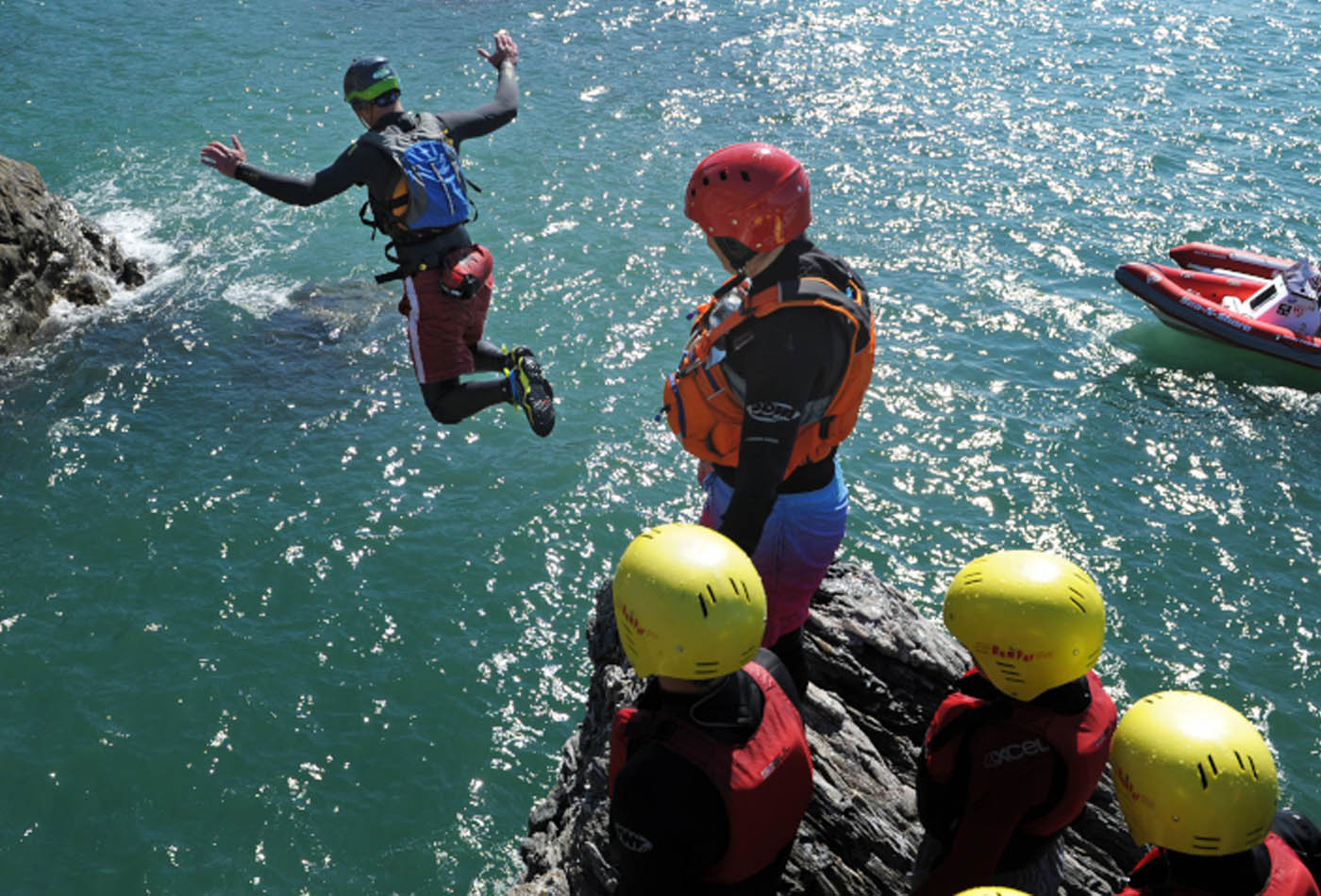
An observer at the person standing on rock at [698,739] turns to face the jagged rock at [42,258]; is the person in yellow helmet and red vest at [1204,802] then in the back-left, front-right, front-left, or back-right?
back-right

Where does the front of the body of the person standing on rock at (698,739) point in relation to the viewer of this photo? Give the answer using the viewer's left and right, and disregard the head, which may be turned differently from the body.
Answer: facing away from the viewer and to the left of the viewer

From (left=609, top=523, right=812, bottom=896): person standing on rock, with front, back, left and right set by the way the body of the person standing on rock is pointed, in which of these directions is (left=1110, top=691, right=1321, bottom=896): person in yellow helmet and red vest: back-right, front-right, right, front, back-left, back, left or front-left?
back-right

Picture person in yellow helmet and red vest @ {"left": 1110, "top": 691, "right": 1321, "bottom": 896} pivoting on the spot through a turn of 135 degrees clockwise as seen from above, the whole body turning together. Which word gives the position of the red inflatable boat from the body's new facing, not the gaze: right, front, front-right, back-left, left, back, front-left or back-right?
left

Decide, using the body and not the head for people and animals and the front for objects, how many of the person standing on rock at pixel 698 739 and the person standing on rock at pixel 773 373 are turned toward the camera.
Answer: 0

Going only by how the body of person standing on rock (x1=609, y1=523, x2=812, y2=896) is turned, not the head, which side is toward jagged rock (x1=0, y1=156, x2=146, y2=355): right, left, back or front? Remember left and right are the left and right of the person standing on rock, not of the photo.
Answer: front

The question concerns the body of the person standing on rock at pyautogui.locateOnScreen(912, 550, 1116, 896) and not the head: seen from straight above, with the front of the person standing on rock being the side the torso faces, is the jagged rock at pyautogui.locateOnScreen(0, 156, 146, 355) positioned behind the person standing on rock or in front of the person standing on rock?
in front

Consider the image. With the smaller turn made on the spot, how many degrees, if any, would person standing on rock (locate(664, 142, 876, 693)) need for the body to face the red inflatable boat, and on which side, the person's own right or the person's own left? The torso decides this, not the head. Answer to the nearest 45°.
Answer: approximately 135° to the person's own right

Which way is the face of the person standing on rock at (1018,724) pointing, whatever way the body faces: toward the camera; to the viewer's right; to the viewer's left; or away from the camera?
away from the camera

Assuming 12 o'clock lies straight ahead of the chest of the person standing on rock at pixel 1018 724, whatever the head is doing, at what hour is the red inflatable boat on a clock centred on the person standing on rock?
The red inflatable boat is roughly at 2 o'clock from the person standing on rock.

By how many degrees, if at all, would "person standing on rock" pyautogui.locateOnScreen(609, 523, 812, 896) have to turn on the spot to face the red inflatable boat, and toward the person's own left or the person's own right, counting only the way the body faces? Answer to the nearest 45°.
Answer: approximately 90° to the person's own right
